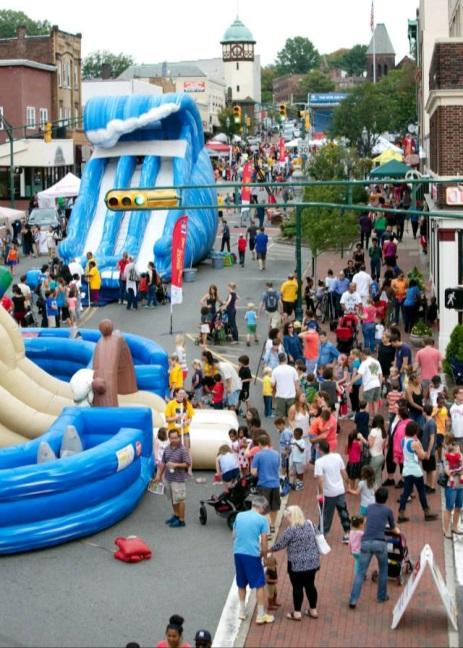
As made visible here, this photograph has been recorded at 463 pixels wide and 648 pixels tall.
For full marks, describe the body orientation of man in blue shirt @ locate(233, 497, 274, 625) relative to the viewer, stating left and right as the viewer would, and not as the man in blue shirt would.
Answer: facing away from the viewer and to the right of the viewer
